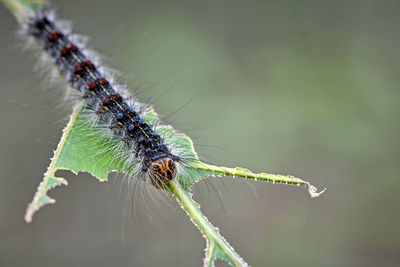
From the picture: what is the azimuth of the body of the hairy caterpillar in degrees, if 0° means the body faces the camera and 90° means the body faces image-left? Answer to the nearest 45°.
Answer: approximately 315°
